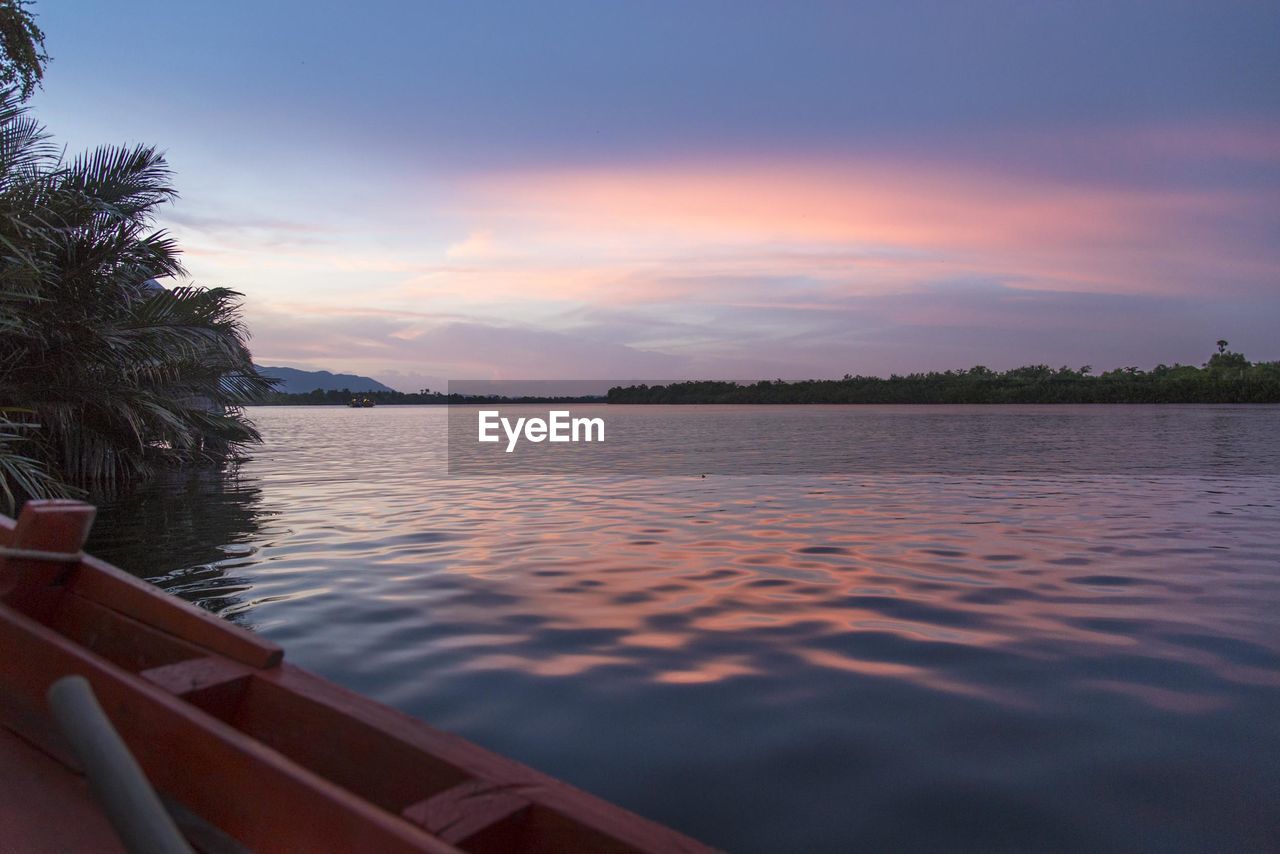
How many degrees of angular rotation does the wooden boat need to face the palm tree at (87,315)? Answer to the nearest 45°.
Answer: approximately 45° to its right

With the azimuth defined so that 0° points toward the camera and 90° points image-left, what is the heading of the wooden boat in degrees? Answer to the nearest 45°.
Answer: approximately 135°
